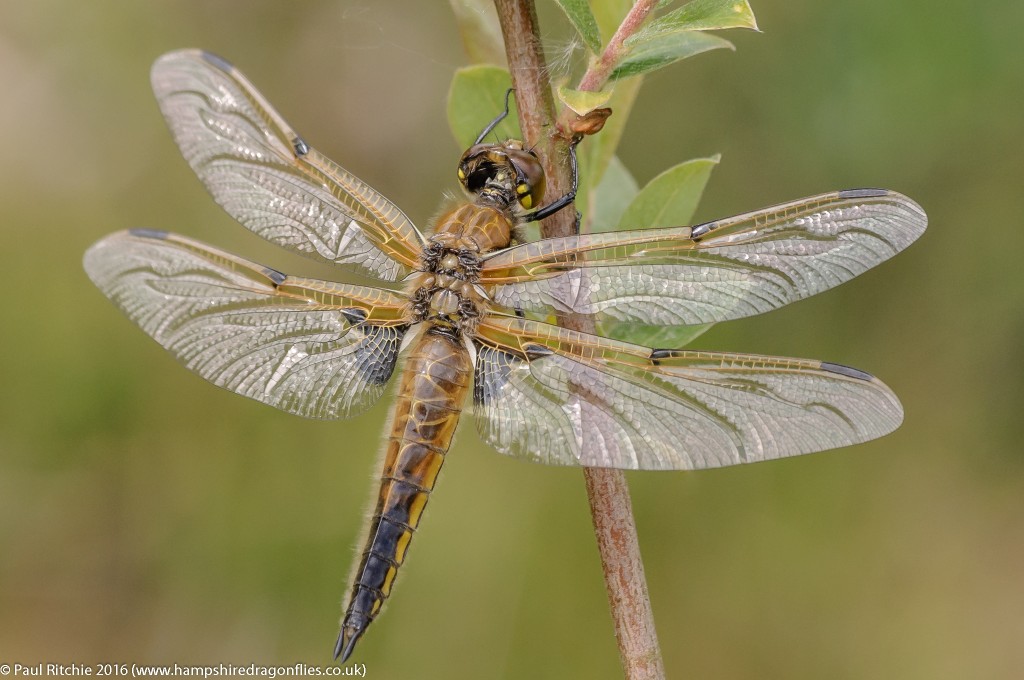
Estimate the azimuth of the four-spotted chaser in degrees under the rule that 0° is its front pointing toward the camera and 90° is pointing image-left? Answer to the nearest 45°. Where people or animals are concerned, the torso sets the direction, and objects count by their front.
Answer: approximately 180°
